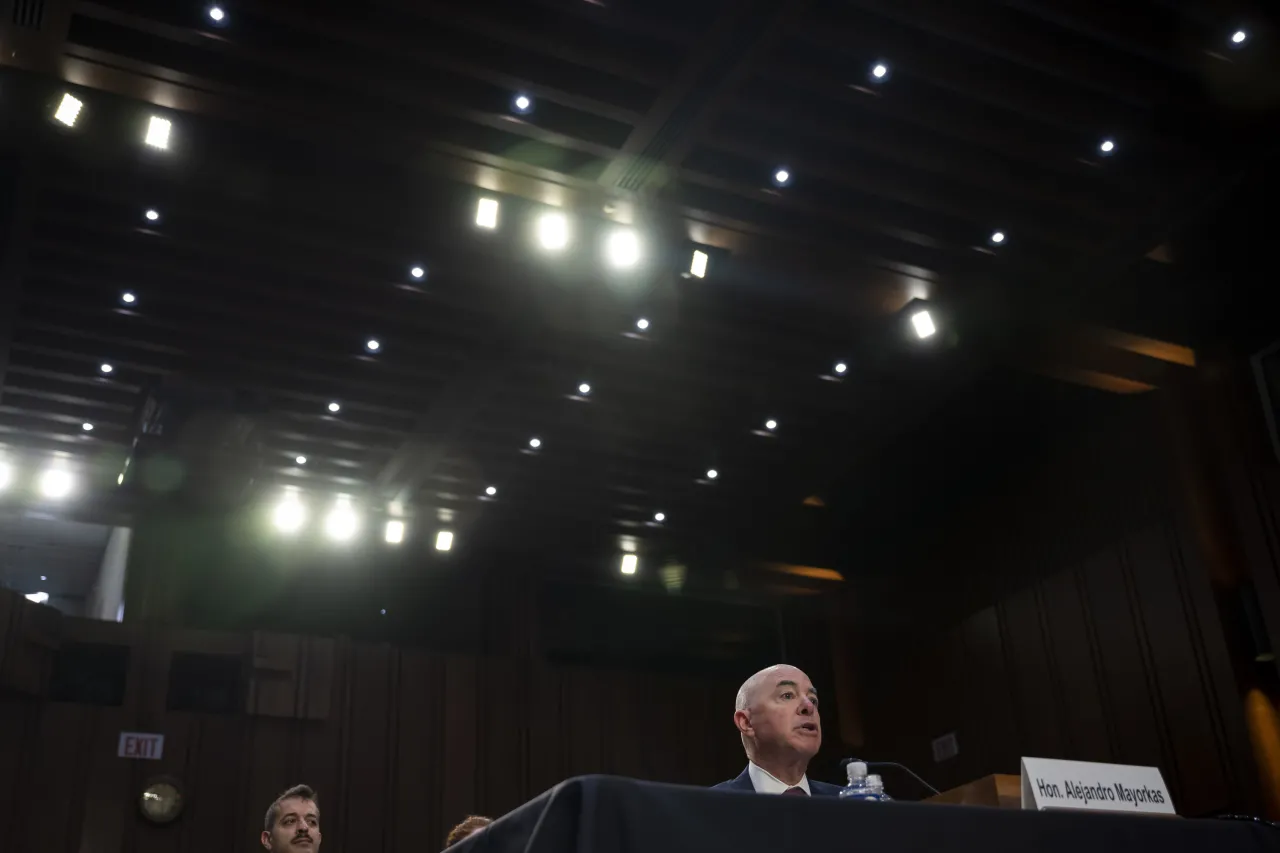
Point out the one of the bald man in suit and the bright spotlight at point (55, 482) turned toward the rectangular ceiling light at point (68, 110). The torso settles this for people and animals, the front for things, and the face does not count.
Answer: the bright spotlight

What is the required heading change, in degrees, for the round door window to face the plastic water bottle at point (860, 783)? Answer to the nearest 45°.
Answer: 0° — it already faces it

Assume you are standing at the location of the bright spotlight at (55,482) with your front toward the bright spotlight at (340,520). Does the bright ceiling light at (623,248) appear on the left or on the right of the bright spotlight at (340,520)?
right

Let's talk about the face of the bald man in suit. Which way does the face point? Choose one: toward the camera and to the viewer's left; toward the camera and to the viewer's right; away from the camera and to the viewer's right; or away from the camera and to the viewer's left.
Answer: toward the camera and to the viewer's right

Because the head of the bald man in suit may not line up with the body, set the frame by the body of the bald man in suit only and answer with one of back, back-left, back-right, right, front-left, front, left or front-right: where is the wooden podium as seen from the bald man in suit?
front-left

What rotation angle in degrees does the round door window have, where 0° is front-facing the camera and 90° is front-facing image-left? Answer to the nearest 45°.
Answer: approximately 0°
